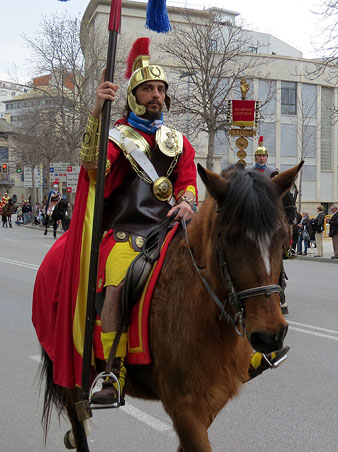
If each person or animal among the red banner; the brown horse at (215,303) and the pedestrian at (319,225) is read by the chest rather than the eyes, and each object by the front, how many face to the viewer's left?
1

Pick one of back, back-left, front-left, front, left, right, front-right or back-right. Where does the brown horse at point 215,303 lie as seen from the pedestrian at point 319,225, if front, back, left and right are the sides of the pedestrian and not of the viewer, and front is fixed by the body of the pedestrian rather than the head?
left

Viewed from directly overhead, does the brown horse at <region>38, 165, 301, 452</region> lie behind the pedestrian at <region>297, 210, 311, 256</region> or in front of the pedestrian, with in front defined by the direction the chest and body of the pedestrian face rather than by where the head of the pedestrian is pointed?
in front

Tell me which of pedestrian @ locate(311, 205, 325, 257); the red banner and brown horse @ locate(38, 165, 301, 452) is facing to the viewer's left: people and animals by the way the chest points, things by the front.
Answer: the pedestrian

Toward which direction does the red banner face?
toward the camera

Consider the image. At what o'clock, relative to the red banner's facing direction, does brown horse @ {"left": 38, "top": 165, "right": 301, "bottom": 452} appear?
The brown horse is roughly at 12 o'clock from the red banner.

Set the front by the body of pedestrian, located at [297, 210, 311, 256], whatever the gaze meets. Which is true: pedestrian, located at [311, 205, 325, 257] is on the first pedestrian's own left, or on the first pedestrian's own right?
on the first pedestrian's own left

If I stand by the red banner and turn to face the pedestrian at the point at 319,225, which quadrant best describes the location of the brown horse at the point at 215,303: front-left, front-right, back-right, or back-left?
back-right

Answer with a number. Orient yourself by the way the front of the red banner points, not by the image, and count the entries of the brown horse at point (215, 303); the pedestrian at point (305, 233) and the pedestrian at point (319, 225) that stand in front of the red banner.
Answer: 1

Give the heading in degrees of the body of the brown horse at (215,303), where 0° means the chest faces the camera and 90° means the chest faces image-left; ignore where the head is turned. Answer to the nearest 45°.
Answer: approximately 315°

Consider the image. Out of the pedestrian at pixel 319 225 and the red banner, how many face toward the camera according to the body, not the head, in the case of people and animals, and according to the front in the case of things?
1

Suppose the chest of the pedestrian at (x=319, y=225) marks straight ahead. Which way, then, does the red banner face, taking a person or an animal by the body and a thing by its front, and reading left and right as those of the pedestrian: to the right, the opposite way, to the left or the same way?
to the left
